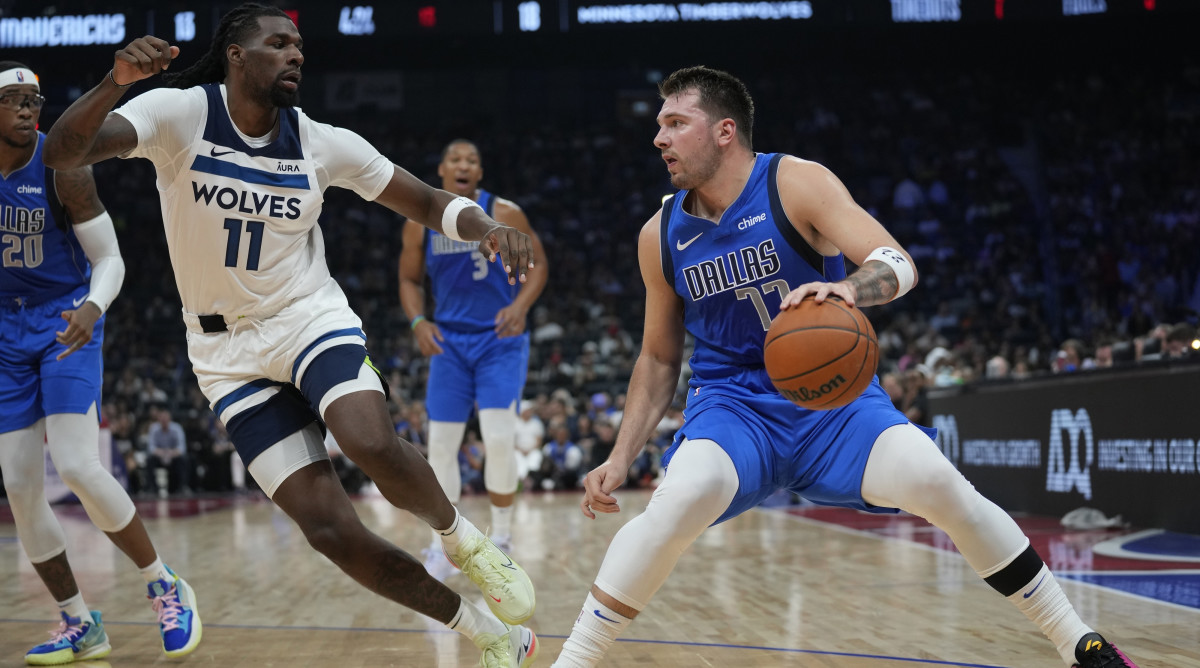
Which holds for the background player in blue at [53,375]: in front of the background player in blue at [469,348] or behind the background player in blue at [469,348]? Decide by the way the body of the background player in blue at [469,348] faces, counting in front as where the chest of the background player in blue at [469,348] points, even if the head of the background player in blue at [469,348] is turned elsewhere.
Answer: in front

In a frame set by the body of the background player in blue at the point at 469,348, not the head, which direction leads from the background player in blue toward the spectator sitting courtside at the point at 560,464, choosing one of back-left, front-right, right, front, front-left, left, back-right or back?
back

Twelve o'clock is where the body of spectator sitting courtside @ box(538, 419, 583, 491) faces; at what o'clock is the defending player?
The defending player is roughly at 12 o'clock from the spectator sitting courtside.

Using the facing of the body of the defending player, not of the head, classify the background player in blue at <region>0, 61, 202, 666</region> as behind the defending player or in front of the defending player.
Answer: behind

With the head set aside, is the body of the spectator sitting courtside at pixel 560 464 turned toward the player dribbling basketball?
yes

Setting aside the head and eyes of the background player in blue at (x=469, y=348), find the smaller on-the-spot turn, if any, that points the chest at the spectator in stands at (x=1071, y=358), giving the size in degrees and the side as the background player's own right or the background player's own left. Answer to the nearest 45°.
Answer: approximately 135° to the background player's own left

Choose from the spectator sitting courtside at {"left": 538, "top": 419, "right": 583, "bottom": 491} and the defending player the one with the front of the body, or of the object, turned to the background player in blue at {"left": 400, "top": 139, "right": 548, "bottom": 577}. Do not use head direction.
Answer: the spectator sitting courtside

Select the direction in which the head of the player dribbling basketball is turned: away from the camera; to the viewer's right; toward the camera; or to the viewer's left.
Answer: to the viewer's left

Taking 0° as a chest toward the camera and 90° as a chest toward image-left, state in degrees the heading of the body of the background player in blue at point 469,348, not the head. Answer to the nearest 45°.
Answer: approximately 0°
